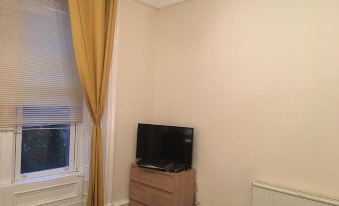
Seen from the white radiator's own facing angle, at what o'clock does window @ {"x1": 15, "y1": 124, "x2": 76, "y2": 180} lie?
The window is roughly at 1 o'clock from the white radiator.

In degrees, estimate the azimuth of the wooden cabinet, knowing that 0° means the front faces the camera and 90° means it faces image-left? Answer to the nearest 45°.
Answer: approximately 45°

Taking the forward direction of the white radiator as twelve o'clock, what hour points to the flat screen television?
The flat screen television is roughly at 2 o'clock from the white radiator.

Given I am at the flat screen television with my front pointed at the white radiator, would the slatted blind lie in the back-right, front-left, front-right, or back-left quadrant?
back-right

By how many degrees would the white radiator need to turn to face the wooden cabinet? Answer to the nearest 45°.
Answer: approximately 45° to its right

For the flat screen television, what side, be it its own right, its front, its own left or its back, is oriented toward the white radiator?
left

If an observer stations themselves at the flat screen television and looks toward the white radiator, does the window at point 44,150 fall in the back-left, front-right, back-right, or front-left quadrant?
back-right

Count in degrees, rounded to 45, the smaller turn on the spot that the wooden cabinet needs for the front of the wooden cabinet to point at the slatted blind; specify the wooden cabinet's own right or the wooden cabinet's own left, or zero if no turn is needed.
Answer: approximately 45° to the wooden cabinet's own right

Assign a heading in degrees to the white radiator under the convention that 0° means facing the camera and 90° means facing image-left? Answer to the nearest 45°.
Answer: approximately 45°

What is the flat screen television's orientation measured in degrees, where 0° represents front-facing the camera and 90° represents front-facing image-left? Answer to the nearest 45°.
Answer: approximately 45°

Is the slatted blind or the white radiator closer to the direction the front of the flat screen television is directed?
the slatted blind
